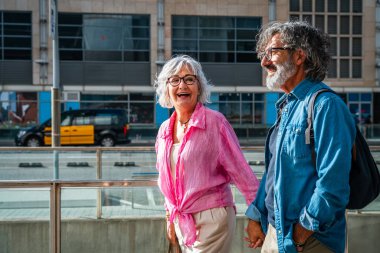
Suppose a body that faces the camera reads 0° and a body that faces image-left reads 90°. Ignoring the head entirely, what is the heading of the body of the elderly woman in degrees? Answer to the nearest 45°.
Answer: approximately 45°

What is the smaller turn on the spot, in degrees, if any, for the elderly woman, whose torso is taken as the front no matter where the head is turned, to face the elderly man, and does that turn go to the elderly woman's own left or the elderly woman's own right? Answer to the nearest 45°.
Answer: approximately 90° to the elderly woman's own left

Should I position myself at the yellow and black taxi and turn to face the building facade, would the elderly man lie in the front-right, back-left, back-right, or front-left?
back-right

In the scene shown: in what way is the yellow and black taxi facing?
to the viewer's left

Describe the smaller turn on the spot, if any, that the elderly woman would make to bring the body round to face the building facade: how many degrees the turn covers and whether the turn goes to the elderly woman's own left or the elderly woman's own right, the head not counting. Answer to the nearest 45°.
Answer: approximately 135° to the elderly woman's own right

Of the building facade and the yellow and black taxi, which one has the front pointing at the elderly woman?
the building facade

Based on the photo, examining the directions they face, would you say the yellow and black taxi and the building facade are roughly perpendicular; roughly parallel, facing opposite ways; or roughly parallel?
roughly perpendicular

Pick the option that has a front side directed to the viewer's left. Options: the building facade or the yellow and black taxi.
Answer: the yellow and black taxi

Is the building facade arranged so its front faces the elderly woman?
yes

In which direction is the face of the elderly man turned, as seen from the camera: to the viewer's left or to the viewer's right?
to the viewer's left

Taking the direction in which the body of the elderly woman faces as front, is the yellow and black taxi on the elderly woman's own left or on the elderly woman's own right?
on the elderly woman's own right

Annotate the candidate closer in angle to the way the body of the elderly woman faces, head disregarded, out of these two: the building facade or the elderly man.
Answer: the elderly man
